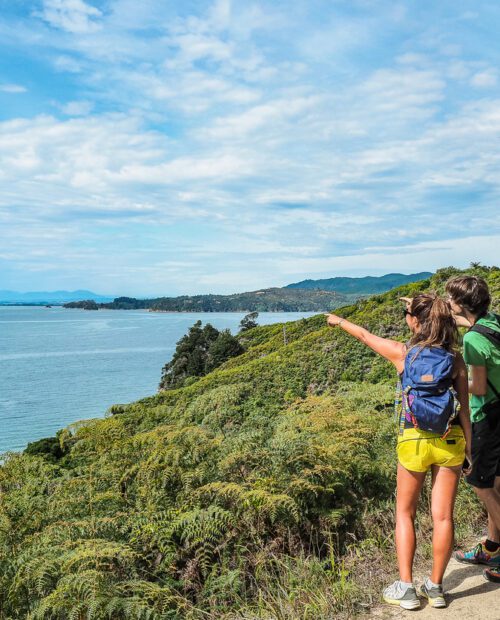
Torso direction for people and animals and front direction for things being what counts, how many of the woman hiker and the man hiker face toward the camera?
0

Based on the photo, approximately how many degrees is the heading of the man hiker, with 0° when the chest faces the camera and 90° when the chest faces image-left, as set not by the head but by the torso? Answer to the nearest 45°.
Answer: approximately 90°

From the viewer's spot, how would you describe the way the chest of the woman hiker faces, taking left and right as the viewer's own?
facing away from the viewer and to the left of the viewer
